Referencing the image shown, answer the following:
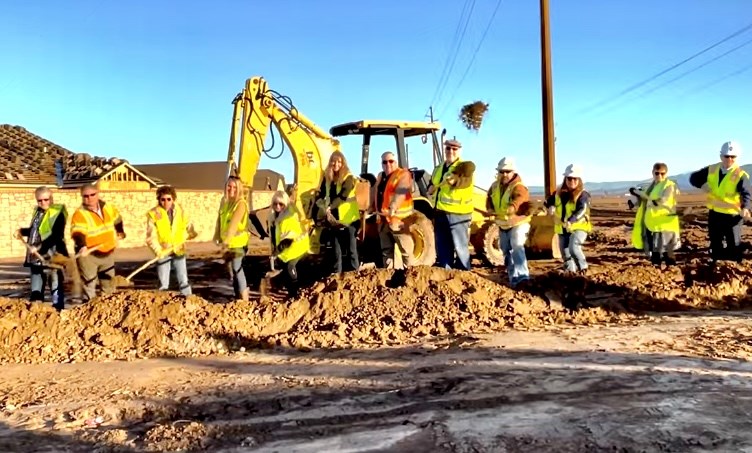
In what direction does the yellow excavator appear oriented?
to the viewer's right

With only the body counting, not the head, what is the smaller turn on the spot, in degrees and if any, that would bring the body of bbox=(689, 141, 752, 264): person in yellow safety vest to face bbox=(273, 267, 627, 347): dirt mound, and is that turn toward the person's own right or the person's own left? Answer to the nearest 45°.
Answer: approximately 45° to the person's own right

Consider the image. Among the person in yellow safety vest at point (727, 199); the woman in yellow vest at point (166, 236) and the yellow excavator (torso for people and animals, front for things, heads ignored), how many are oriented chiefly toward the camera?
2
